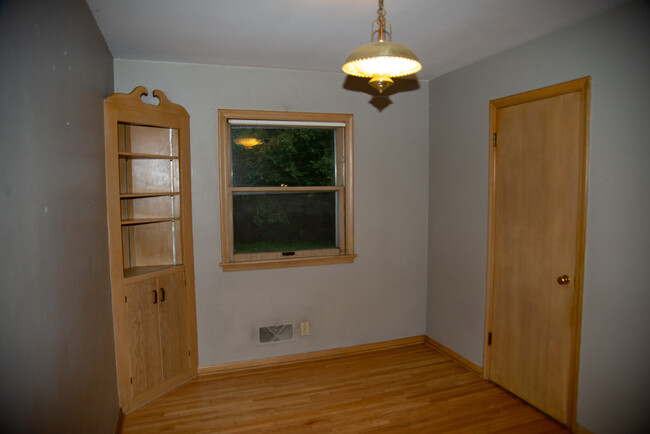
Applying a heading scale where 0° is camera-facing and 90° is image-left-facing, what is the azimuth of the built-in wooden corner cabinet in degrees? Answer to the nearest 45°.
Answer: approximately 315°
